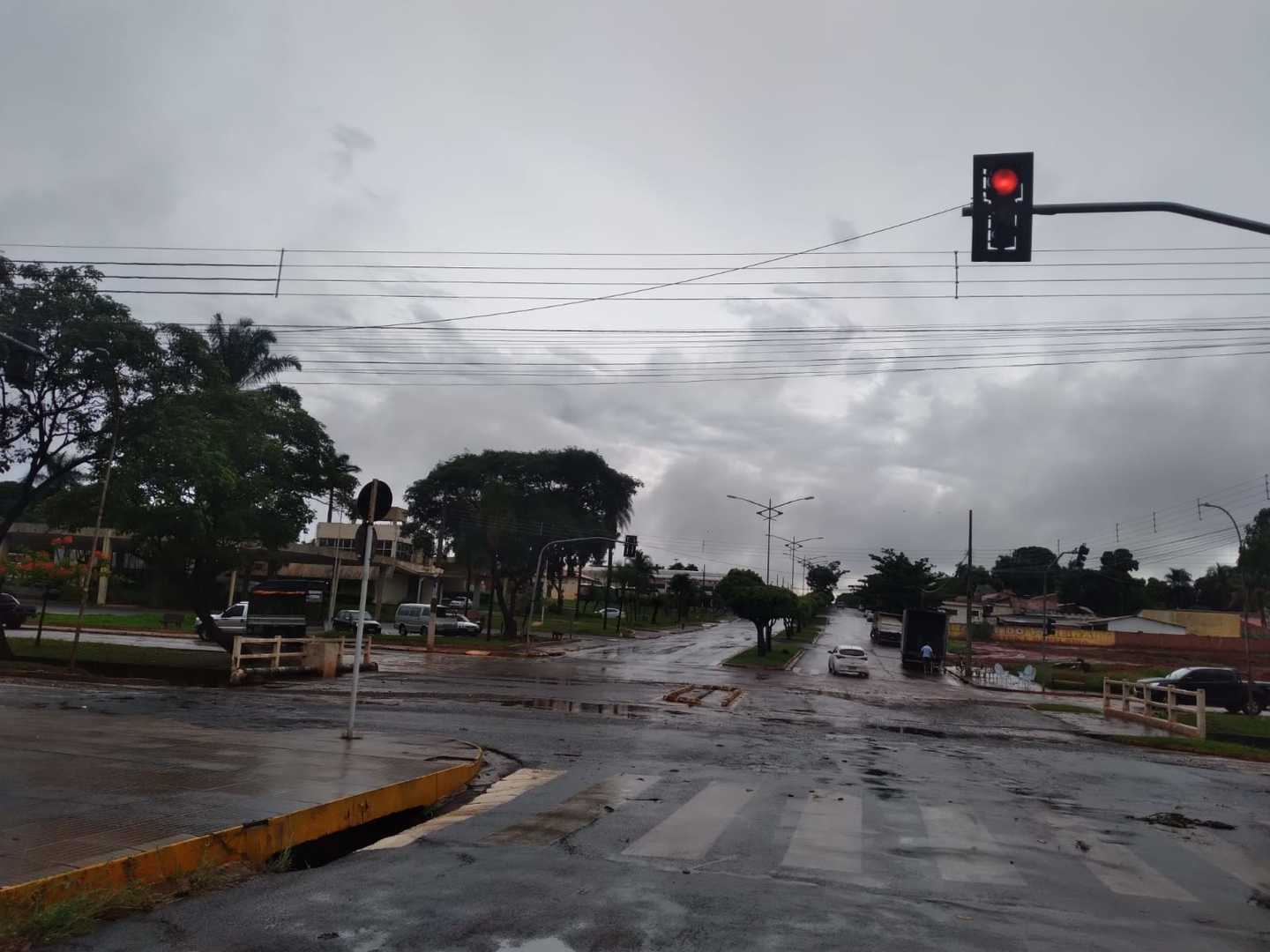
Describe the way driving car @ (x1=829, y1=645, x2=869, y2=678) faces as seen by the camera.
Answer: facing away from the viewer

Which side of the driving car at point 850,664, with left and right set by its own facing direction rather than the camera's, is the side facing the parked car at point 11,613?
left

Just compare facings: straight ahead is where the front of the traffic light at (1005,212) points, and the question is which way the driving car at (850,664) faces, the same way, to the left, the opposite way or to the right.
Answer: the opposite way

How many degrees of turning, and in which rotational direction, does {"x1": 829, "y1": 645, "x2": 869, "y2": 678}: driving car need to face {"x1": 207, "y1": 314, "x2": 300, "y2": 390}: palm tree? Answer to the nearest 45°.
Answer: approximately 90° to its left

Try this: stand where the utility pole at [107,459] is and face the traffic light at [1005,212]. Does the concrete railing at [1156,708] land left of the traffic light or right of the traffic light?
left

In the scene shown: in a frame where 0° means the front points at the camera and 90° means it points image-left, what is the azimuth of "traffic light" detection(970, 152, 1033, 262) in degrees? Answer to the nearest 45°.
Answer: approximately 0°

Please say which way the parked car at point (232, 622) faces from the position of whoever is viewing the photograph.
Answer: facing to the left of the viewer

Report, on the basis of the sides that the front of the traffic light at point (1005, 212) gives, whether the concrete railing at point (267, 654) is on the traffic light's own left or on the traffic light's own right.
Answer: on the traffic light's own right

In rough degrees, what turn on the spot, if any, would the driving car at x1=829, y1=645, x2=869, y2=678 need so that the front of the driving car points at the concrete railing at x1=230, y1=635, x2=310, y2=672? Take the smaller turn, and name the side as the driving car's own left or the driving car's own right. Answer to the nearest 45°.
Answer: approximately 135° to the driving car's own left
